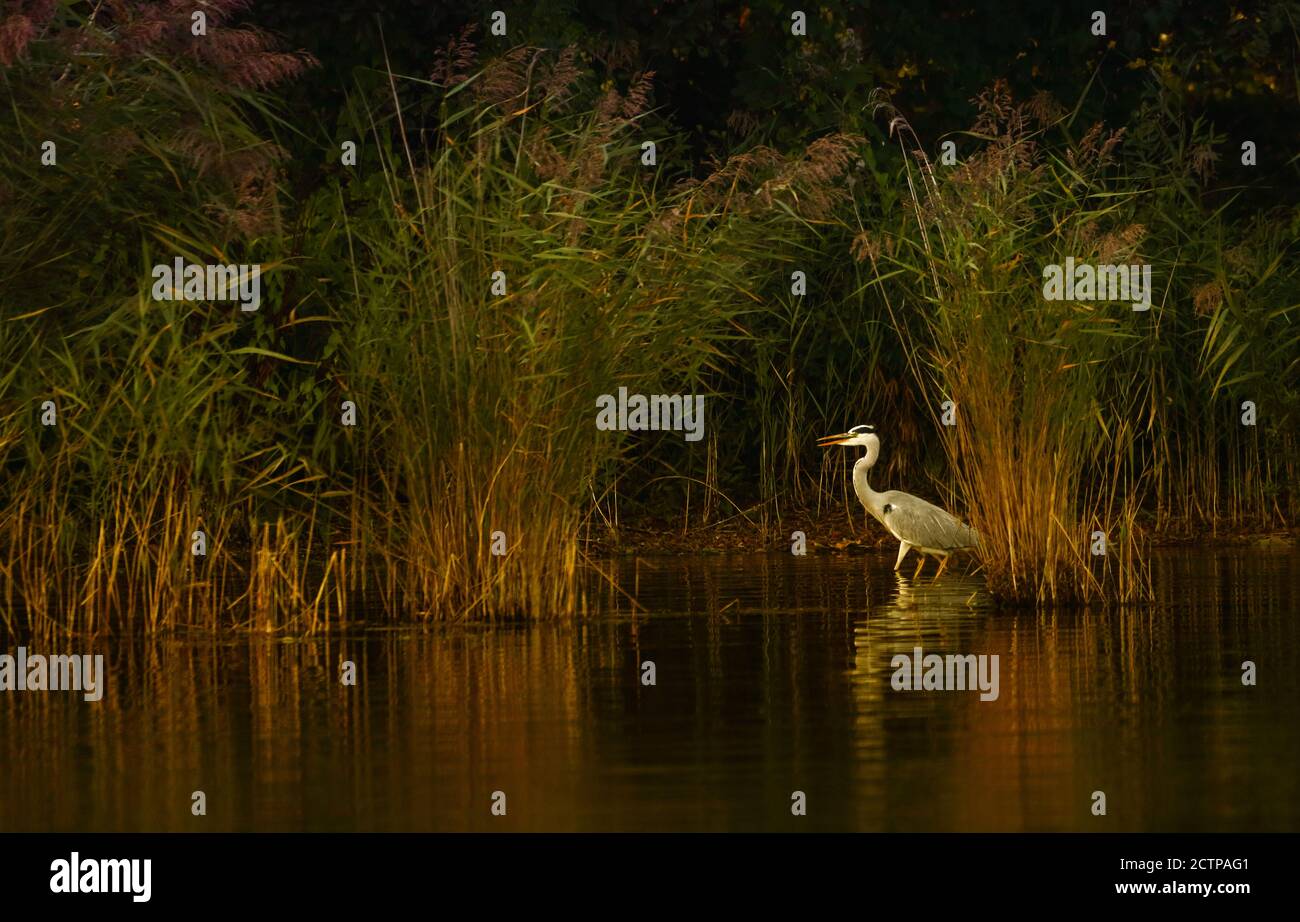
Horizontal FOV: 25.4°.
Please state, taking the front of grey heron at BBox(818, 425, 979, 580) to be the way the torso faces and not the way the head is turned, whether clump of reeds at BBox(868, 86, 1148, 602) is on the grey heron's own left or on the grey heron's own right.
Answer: on the grey heron's own left

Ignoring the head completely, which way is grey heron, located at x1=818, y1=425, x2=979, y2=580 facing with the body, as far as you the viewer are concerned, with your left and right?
facing to the left of the viewer
